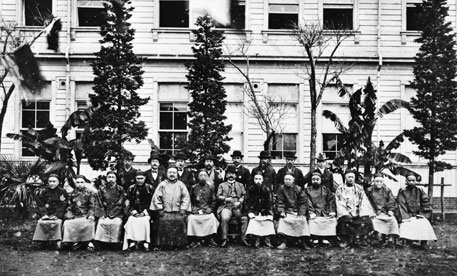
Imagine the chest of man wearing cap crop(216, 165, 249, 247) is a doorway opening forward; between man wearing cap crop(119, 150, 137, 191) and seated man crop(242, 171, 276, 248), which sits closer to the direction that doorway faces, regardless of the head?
the seated man

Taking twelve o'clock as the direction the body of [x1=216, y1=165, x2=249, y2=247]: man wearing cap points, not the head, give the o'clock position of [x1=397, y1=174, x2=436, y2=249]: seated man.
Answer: The seated man is roughly at 9 o'clock from the man wearing cap.

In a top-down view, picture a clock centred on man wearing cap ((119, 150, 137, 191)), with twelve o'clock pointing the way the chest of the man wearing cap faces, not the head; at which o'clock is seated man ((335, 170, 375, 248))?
The seated man is roughly at 10 o'clock from the man wearing cap.

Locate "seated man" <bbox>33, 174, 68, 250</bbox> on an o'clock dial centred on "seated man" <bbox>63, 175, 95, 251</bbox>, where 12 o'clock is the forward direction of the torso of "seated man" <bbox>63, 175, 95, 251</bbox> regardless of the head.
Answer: "seated man" <bbox>33, 174, 68, 250</bbox> is roughly at 4 o'clock from "seated man" <bbox>63, 175, 95, 251</bbox>.

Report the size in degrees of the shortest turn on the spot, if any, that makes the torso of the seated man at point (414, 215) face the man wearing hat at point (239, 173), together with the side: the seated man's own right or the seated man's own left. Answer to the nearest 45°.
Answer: approximately 90° to the seated man's own right

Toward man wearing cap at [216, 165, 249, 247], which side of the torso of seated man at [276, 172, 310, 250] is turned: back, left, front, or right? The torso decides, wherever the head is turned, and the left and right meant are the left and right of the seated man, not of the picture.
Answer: right

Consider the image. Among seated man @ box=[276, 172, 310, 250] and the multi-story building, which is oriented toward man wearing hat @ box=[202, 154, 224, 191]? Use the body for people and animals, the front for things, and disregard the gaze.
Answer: the multi-story building

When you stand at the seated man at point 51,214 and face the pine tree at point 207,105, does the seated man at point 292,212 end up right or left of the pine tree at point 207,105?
right
